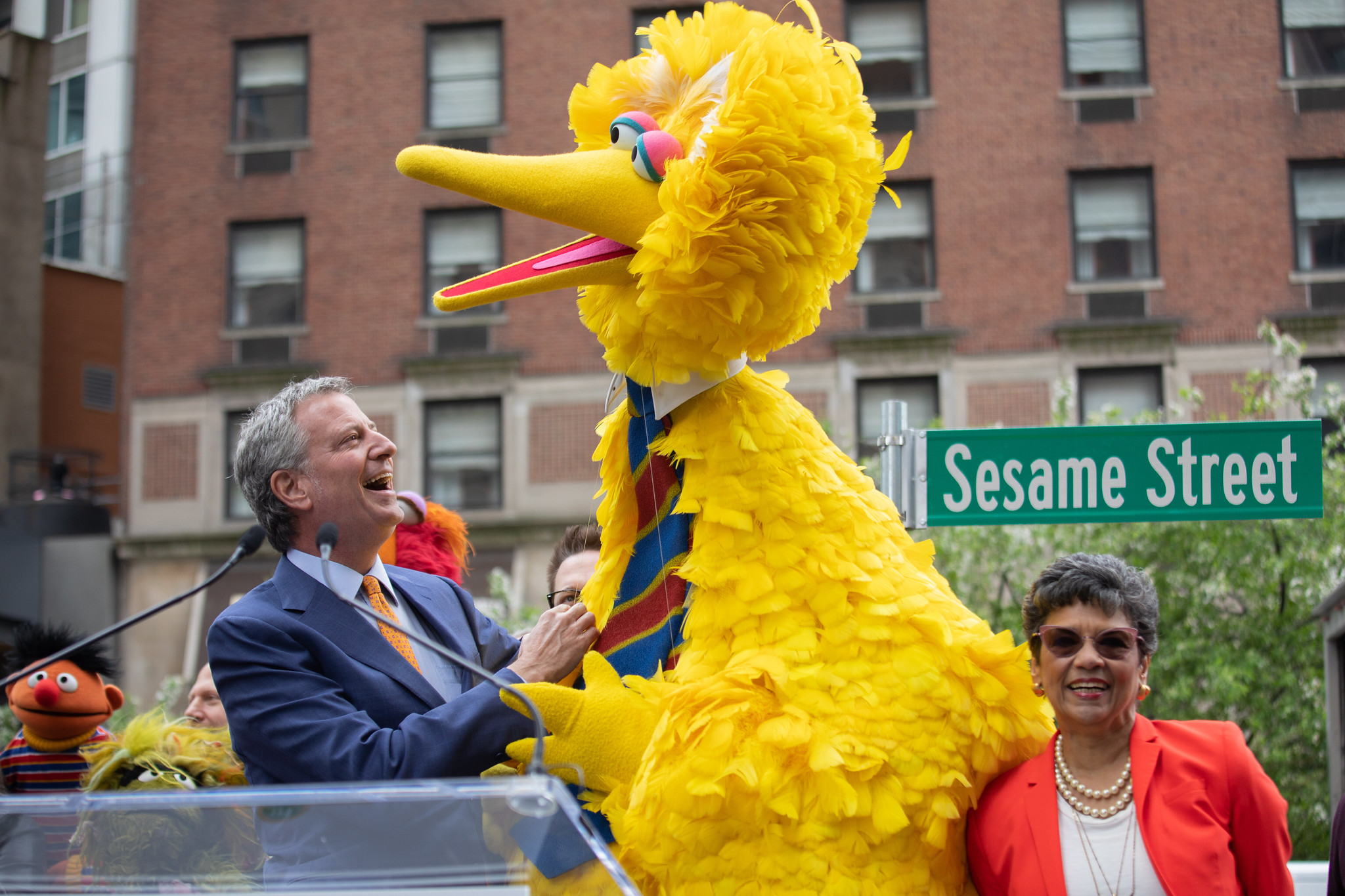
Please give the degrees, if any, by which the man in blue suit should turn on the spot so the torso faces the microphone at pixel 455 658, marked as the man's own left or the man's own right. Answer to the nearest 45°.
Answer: approximately 45° to the man's own right

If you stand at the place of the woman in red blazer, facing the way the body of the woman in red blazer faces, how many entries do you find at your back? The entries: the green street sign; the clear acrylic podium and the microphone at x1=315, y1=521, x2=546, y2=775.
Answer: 1

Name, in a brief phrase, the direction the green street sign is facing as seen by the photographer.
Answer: facing the viewer

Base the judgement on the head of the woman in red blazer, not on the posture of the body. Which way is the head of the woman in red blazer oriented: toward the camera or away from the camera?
toward the camera

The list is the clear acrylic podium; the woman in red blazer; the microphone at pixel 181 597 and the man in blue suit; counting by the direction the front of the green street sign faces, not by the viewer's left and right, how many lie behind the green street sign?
0

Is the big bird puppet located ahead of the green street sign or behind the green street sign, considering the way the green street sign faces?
ahead

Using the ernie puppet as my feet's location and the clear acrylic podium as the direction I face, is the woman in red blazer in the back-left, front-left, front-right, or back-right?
front-left

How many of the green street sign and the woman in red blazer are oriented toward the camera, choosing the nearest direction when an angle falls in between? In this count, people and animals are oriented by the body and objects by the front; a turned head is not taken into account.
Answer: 2

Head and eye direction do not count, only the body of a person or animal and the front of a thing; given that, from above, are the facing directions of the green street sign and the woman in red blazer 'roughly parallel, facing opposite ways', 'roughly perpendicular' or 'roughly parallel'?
roughly parallel

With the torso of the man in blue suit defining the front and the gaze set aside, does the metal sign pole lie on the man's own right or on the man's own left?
on the man's own left

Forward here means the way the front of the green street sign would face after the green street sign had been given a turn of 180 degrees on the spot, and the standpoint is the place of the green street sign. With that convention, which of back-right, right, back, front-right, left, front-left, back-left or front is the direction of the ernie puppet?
left

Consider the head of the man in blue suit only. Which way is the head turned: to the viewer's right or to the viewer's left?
to the viewer's right

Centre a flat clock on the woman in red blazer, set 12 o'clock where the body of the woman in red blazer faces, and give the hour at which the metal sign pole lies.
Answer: The metal sign pole is roughly at 5 o'clock from the woman in red blazer.

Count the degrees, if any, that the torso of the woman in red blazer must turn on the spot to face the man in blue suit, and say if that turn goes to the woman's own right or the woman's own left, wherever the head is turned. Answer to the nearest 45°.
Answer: approximately 90° to the woman's own right
